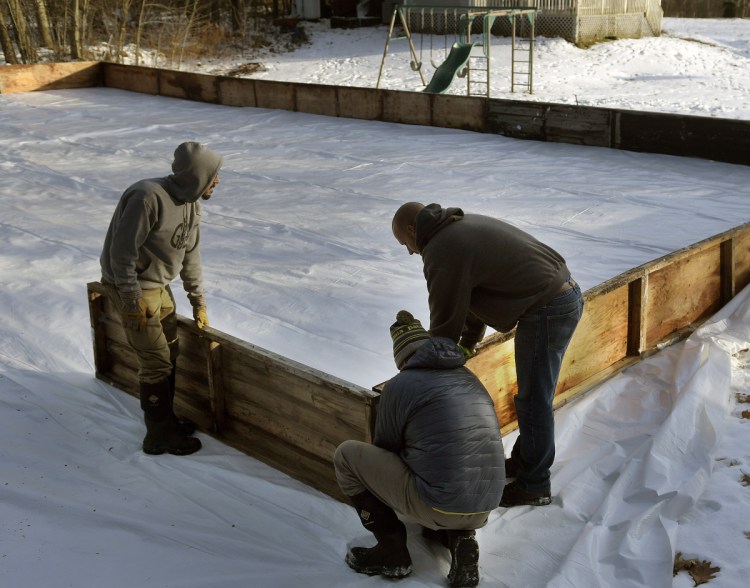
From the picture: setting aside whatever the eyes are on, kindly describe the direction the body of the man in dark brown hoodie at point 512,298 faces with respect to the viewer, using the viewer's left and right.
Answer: facing to the left of the viewer

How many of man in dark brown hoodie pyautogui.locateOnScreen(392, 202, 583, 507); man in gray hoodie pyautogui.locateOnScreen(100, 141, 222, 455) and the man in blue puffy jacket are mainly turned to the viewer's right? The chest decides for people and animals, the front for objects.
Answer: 1

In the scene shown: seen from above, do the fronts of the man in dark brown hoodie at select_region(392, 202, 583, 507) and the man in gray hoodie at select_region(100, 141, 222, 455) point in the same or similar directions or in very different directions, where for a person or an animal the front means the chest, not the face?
very different directions

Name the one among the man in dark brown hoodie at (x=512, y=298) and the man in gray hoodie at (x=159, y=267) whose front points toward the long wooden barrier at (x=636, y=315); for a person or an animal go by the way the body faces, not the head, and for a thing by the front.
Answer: the man in gray hoodie at (x=159, y=267)

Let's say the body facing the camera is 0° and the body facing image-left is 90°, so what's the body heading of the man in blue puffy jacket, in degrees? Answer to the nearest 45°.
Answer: approximately 135°

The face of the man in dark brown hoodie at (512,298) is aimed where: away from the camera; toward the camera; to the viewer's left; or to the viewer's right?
to the viewer's left

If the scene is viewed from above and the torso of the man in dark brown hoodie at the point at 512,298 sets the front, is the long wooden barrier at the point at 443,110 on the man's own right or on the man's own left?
on the man's own right

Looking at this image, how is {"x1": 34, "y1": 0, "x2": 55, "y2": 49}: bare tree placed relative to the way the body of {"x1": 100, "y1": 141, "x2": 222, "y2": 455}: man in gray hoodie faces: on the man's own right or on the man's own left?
on the man's own left

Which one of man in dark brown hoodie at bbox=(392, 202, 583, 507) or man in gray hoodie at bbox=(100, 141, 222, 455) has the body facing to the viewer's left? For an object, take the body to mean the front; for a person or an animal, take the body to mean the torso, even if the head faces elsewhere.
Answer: man in dark brown hoodie at bbox=(392, 202, 583, 507)

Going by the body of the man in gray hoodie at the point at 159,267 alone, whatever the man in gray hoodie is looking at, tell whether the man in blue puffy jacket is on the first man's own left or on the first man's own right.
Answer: on the first man's own right

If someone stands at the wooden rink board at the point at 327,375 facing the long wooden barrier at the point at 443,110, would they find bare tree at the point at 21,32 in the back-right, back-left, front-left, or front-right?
front-left

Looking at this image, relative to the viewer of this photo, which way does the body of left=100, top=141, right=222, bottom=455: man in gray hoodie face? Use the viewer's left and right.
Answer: facing to the right of the viewer

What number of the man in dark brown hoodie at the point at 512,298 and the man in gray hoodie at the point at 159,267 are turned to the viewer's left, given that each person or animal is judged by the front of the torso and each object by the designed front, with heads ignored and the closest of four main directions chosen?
1

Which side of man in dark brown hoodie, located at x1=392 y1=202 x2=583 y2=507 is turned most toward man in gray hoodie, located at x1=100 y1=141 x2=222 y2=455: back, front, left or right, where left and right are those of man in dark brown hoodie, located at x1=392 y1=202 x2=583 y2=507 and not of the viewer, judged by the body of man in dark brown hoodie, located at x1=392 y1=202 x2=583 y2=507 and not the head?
front

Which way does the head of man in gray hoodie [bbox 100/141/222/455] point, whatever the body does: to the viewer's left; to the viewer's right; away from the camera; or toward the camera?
to the viewer's right

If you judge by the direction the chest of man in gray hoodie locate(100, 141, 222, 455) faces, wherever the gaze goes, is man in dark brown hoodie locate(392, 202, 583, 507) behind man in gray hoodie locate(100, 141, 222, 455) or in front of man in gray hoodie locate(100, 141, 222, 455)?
in front

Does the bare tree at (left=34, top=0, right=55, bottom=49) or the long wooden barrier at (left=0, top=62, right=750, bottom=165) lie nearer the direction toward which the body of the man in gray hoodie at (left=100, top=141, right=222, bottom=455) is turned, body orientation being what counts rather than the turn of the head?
the long wooden barrier

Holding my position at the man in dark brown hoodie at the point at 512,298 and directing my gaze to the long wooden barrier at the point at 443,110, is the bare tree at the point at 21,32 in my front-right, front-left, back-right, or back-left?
front-left

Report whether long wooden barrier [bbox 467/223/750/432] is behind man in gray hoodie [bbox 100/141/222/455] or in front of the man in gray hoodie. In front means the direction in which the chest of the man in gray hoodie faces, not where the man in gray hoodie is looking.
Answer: in front

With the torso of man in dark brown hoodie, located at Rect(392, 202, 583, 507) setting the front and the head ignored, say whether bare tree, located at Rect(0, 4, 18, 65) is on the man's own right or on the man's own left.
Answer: on the man's own right
